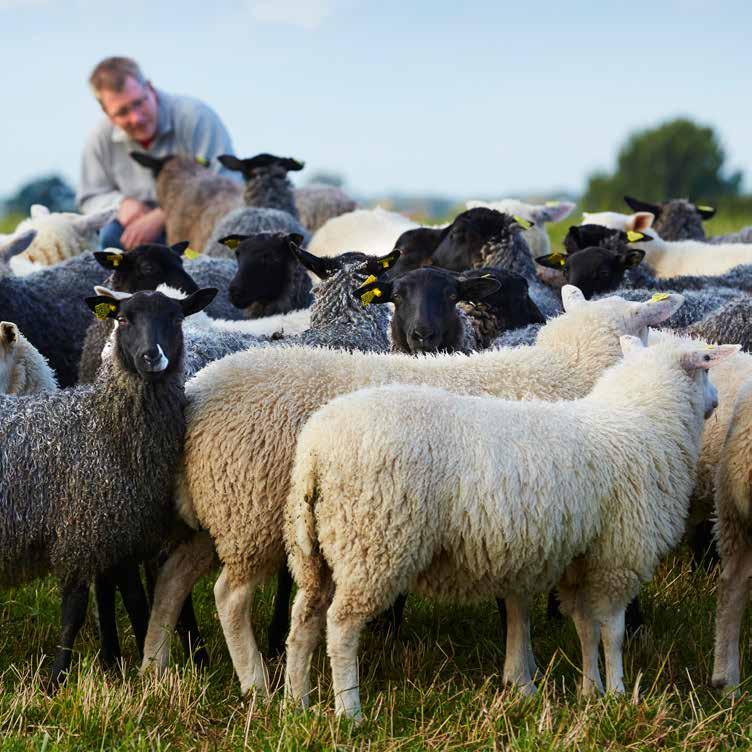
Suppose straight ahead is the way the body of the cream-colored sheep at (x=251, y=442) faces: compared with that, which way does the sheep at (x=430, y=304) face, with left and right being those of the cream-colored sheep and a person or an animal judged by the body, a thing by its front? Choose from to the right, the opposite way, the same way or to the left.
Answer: to the right

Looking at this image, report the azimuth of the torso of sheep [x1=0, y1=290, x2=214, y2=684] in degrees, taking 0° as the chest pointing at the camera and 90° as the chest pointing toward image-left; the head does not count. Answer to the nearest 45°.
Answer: approximately 315°

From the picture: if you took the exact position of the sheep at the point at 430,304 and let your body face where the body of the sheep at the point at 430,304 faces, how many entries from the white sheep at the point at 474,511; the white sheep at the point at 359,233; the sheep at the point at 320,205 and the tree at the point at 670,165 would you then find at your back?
3

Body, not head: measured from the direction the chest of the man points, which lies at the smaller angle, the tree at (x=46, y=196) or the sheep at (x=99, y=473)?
the sheep

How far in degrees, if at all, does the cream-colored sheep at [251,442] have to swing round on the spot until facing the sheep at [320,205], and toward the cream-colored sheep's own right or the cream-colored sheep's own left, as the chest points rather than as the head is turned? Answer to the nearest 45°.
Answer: approximately 90° to the cream-colored sheep's own left

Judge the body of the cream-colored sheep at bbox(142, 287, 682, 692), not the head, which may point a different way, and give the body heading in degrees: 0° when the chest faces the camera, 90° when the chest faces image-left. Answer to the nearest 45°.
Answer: approximately 270°

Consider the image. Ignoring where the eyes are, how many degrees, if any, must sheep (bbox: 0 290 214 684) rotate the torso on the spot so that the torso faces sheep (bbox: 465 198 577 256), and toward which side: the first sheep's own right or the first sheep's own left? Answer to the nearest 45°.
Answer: approximately 90° to the first sheep's own left

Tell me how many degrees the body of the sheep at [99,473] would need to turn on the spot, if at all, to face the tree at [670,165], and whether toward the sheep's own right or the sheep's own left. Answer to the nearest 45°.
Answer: approximately 90° to the sheep's own left

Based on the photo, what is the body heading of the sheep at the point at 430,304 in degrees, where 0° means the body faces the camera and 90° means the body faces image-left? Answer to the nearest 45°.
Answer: approximately 0°

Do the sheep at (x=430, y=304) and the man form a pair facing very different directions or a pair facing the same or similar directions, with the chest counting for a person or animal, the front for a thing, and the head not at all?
same or similar directions

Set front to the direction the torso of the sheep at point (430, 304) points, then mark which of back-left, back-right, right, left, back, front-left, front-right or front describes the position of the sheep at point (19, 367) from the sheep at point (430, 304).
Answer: right

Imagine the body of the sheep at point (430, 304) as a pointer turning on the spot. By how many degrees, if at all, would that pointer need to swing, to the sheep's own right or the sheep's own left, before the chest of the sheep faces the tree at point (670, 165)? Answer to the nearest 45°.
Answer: approximately 180°
